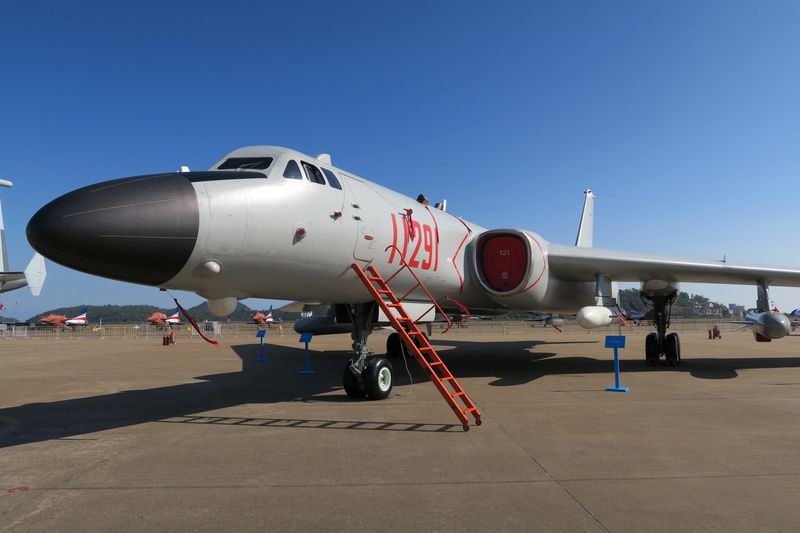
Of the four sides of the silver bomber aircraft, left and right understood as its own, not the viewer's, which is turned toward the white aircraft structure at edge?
right

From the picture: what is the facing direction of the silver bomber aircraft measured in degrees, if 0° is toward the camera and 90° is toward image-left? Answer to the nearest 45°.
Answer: approximately 45°
